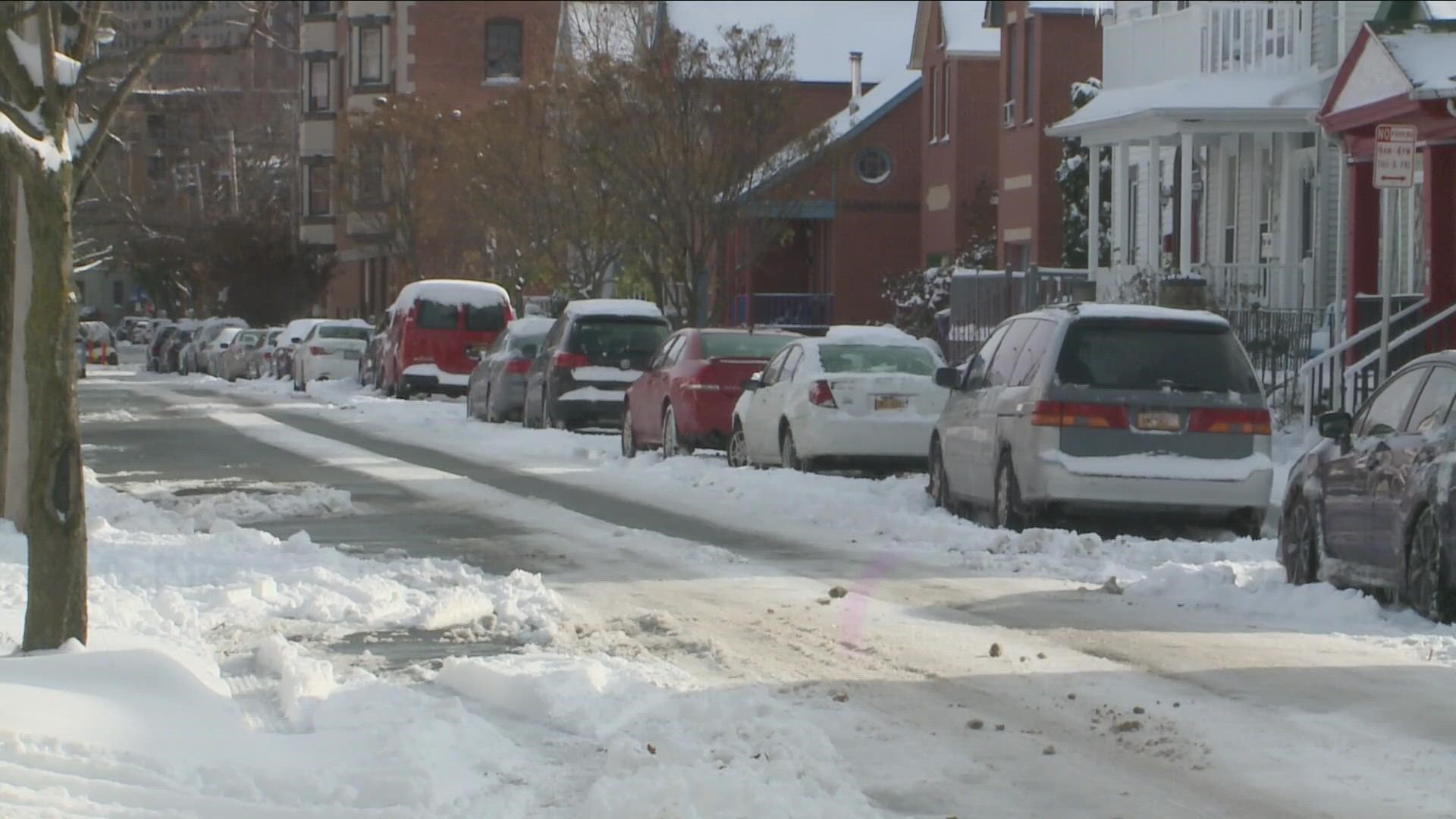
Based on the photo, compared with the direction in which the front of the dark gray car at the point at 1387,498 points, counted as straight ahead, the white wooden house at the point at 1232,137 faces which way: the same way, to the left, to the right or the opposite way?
to the left

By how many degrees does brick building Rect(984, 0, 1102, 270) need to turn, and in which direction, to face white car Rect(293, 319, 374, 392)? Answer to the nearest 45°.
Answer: approximately 45° to its right

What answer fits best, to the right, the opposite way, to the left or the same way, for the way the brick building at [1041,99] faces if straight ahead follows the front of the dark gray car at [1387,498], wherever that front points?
to the left

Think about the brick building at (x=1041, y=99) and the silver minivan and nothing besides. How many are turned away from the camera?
1

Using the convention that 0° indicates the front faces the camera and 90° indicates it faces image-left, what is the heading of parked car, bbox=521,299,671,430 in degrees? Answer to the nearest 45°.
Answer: approximately 180°

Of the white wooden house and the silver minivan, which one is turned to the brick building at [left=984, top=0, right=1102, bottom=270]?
the silver minivan

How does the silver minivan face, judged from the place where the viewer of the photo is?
facing away from the viewer

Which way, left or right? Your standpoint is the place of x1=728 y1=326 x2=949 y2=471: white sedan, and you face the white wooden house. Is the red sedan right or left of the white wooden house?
left

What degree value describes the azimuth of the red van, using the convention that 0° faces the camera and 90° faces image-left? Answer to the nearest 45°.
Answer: approximately 180°

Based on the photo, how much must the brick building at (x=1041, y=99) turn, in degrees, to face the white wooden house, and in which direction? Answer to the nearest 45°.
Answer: approximately 45° to its left

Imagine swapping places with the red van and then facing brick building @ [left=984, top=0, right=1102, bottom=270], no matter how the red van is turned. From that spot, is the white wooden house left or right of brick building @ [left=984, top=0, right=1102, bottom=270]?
right

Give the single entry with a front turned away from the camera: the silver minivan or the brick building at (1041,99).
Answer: the silver minivan

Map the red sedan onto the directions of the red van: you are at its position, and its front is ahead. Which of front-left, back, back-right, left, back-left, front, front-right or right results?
back
